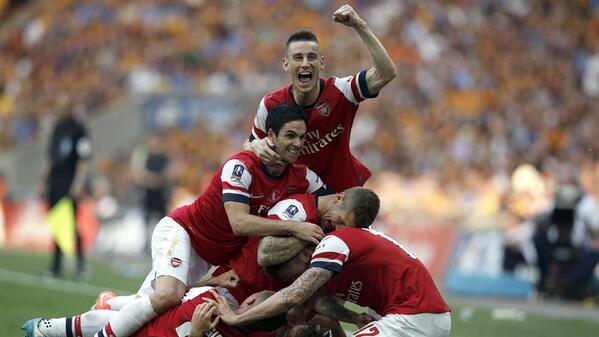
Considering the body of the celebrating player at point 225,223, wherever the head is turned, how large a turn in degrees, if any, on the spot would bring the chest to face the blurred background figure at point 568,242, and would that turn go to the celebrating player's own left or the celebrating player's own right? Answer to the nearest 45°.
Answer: approximately 90° to the celebrating player's own left

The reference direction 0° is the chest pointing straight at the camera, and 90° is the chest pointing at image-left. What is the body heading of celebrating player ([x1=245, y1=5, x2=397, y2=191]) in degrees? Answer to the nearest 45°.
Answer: approximately 0°
